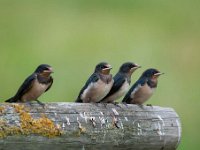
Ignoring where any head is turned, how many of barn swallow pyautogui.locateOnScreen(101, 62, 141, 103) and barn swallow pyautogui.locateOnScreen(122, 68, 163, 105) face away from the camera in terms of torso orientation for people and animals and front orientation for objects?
0

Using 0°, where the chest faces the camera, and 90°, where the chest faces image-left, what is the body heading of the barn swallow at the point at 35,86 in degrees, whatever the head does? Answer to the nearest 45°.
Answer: approximately 315°

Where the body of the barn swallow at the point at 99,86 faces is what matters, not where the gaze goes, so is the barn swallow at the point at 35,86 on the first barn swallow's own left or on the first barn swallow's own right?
on the first barn swallow's own right

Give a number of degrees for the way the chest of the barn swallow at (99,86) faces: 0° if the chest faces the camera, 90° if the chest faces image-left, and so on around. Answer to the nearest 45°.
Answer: approximately 315°

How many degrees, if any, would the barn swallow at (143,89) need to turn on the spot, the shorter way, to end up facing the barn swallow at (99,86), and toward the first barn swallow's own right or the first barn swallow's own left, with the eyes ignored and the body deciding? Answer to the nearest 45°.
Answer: approximately 90° to the first barn swallow's own right
